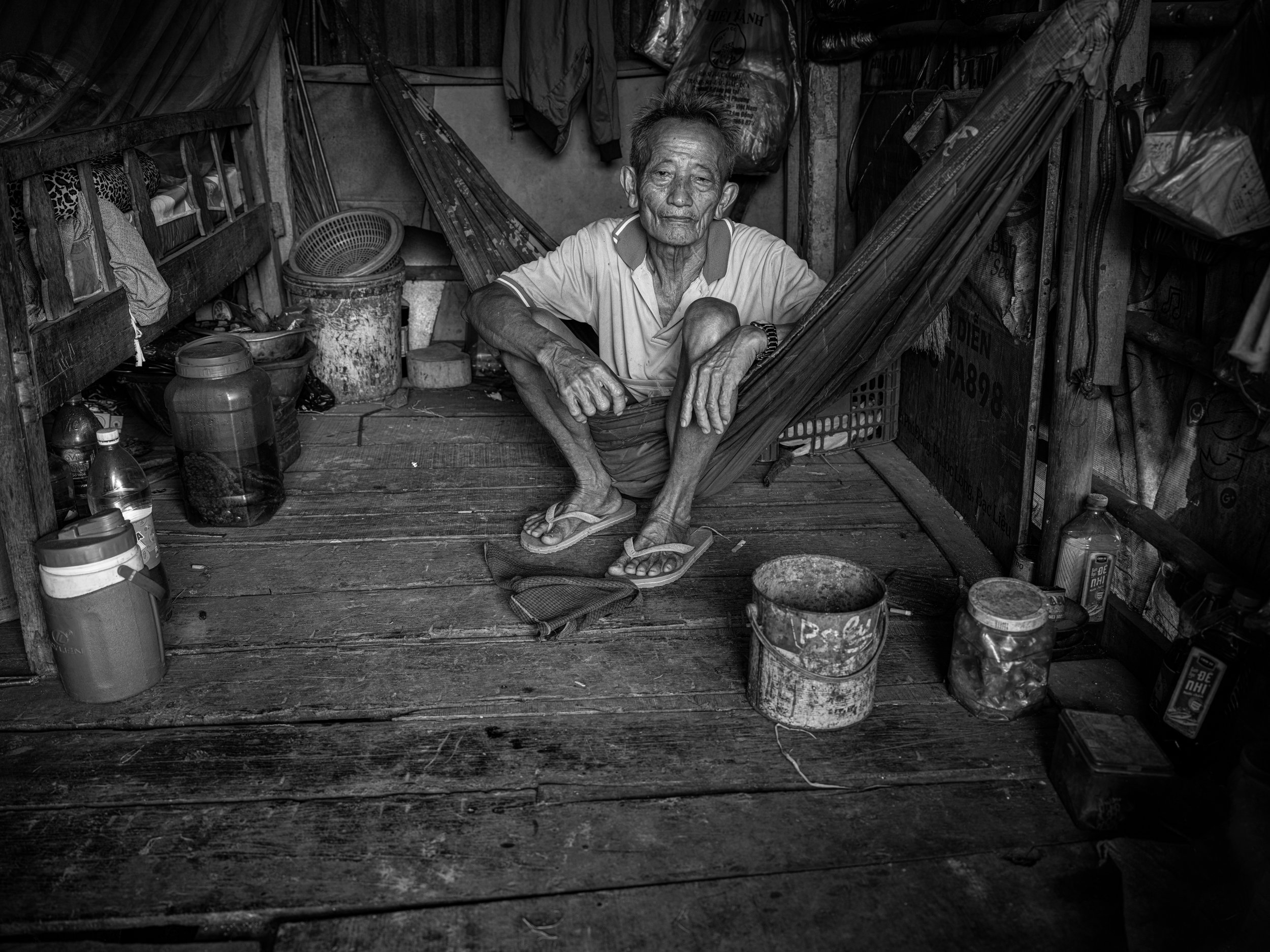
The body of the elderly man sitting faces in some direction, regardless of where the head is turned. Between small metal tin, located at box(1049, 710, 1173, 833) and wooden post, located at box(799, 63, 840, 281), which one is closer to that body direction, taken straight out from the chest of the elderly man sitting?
the small metal tin

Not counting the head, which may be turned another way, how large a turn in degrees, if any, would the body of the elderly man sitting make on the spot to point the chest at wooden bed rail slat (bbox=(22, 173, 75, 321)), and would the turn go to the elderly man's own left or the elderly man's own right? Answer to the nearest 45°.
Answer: approximately 90° to the elderly man's own right

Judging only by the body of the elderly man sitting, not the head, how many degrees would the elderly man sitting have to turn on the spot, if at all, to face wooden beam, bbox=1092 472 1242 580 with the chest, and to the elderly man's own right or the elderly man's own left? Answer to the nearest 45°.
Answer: approximately 45° to the elderly man's own left

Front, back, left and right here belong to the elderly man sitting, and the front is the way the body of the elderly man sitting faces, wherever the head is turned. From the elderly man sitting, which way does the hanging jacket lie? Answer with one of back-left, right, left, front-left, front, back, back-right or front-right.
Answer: back

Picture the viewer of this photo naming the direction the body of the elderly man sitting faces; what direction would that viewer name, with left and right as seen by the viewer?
facing the viewer

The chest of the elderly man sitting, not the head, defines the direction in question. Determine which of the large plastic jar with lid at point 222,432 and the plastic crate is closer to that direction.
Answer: the large plastic jar with lid

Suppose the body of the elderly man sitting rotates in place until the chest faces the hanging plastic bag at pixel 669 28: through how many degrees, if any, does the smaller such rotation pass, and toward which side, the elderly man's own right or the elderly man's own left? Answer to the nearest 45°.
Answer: approximately 180°

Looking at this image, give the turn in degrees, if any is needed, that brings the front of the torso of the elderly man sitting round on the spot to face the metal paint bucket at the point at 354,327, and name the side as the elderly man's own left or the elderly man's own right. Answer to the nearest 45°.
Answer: approximately 135° to the elderly man's own right

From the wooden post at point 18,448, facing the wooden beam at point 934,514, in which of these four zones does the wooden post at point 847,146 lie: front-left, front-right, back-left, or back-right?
front-left

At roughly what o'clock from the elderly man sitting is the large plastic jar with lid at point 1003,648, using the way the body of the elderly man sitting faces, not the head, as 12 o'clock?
The large plastic jar with lid is roughly at 11 o'clock from the elderly man sitting.

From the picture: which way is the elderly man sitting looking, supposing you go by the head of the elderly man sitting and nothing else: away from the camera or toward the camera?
toward the camera

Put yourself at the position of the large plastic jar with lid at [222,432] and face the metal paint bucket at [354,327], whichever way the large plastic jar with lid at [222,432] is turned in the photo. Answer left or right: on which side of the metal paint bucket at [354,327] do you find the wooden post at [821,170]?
right

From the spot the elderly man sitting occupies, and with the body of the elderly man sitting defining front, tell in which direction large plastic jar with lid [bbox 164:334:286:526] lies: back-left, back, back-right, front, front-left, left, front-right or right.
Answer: right

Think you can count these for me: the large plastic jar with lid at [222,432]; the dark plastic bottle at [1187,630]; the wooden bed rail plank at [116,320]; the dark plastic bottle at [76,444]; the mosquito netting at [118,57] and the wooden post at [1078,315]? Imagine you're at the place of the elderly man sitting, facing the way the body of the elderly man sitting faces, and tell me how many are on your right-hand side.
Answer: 4

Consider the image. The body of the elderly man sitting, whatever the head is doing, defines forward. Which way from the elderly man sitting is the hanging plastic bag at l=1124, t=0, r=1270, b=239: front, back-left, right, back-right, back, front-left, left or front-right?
front-left

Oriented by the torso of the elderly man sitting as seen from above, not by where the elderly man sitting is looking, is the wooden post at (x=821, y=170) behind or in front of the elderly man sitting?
behind
